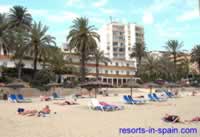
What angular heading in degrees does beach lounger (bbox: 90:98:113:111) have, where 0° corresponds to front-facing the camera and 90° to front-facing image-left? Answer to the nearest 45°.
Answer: approximately 270°
